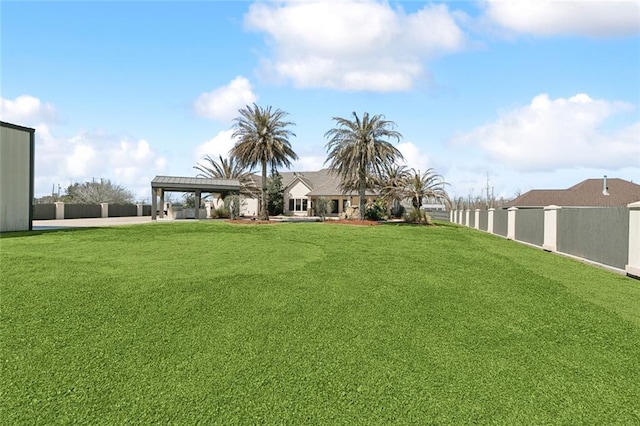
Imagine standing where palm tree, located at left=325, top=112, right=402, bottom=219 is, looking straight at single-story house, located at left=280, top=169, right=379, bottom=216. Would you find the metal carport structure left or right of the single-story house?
left

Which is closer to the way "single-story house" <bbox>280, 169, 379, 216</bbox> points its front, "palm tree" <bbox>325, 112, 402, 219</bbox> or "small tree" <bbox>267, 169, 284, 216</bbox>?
the palm tree

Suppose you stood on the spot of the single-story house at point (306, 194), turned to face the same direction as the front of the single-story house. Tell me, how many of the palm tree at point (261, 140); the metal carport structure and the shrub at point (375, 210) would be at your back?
0

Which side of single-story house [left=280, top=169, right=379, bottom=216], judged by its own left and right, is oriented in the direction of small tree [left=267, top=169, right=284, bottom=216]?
right

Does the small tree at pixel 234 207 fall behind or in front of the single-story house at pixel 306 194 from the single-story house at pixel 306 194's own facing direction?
in front

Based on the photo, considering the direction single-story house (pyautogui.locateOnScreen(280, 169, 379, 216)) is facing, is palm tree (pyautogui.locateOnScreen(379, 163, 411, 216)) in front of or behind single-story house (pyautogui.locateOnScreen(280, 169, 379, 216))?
in front

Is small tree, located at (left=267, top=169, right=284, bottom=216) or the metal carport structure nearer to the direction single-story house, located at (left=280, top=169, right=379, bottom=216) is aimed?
the metal carport structure

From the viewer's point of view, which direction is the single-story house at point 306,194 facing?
toward the camera
